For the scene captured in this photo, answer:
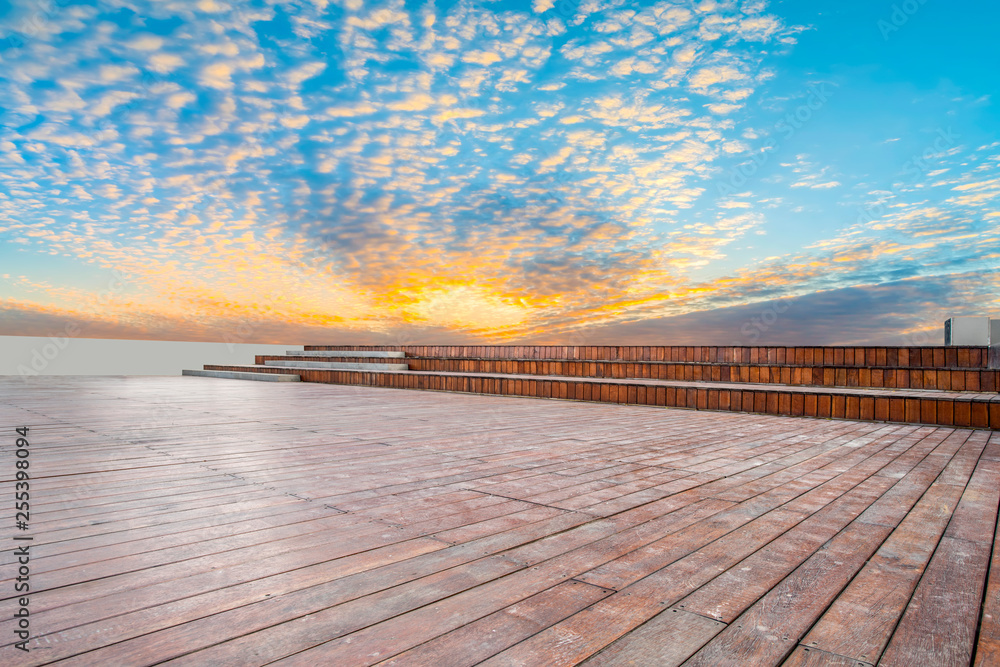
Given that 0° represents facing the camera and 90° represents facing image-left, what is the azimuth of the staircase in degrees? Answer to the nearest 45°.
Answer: approximately 45°
